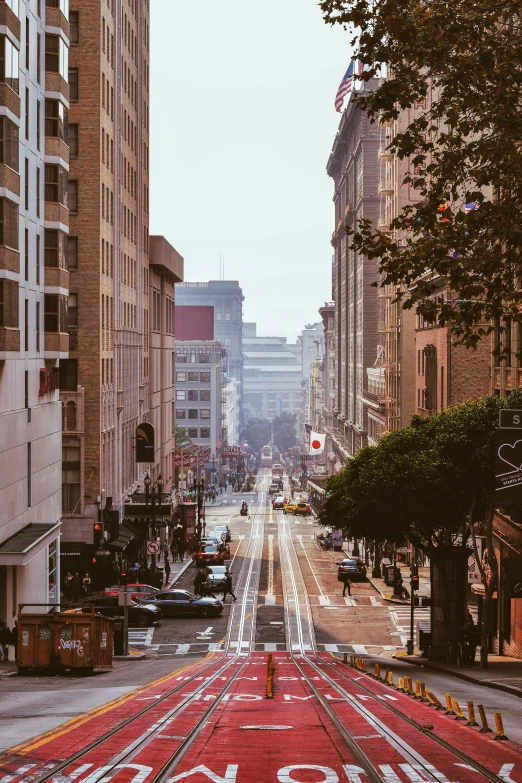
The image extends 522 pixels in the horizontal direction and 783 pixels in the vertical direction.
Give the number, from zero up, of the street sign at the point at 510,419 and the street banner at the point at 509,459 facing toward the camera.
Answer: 2

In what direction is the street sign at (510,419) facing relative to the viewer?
toward the camera

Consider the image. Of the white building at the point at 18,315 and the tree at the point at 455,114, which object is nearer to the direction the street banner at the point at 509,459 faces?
the tree

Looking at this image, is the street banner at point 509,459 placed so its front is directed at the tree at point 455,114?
yes

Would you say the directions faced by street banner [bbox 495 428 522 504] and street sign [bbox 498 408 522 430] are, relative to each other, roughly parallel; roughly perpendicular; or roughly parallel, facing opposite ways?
roughly parallel

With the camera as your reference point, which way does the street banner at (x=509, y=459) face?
facing the viewer

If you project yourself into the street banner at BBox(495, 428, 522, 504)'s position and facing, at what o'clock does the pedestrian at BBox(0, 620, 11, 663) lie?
The pedestrian is roughly at 4 o'clock from the street banner.

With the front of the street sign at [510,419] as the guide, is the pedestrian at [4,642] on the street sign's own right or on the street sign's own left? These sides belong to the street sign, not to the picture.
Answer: on the street sign's own right

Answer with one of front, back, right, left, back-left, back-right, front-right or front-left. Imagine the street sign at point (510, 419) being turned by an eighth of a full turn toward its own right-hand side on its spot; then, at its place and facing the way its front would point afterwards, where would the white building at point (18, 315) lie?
right
